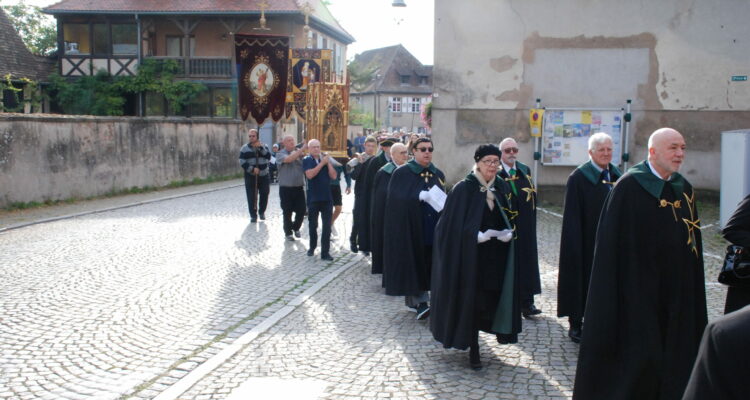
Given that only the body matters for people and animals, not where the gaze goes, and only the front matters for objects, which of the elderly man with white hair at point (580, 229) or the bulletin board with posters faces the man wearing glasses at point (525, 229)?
the bulletin board with posters

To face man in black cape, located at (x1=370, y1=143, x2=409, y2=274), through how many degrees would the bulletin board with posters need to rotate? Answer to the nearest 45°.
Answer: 0° — it already faces them

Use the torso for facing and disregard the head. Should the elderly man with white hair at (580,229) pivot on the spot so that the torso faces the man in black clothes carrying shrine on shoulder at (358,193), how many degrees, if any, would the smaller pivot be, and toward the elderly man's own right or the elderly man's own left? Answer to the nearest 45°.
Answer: approximately 180°

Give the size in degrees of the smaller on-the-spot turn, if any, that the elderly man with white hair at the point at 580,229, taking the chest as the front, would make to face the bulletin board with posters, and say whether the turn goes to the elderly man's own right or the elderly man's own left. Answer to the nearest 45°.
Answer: approximately 135° to the elderly man's own left

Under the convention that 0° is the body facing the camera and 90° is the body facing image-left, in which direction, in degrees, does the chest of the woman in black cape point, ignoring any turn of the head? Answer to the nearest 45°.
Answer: approximately 315°

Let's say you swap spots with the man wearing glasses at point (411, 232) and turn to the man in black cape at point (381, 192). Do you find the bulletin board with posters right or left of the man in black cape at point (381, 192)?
right

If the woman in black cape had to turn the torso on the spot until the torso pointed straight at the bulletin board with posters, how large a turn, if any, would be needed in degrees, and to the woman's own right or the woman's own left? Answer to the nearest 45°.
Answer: approximately 135° to the woman's own left

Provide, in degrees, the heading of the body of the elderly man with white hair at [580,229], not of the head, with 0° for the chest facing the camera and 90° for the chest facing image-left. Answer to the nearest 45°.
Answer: approximately 315°
